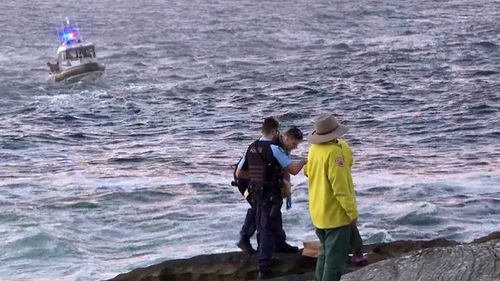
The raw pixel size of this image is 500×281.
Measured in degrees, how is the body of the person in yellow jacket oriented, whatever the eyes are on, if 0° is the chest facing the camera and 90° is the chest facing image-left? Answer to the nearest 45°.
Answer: approximately 225°

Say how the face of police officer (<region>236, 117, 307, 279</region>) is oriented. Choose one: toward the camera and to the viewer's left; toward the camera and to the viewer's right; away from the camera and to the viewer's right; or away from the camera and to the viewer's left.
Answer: away from the camera and to the viewer's right

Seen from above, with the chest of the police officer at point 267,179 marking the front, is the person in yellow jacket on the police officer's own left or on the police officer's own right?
on the police officer's own right

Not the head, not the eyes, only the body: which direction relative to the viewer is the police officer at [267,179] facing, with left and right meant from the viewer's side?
facing away from the viewer and to the right of the viewer

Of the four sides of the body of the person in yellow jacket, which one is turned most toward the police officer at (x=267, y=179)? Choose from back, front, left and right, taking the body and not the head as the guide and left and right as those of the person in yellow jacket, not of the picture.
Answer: left

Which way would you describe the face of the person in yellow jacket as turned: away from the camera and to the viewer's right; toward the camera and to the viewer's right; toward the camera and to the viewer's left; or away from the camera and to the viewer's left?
away from the camera and to the viewer's left
